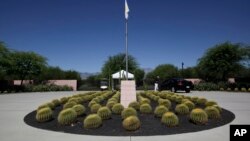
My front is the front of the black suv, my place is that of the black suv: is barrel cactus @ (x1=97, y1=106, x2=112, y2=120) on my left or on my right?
on my left

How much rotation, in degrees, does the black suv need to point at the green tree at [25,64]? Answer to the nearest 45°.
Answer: approximately 45° to its left

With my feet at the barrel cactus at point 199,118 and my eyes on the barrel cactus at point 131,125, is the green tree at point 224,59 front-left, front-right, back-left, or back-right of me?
back-right

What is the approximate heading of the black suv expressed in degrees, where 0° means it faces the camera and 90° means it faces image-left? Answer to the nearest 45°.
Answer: approximately 135°
